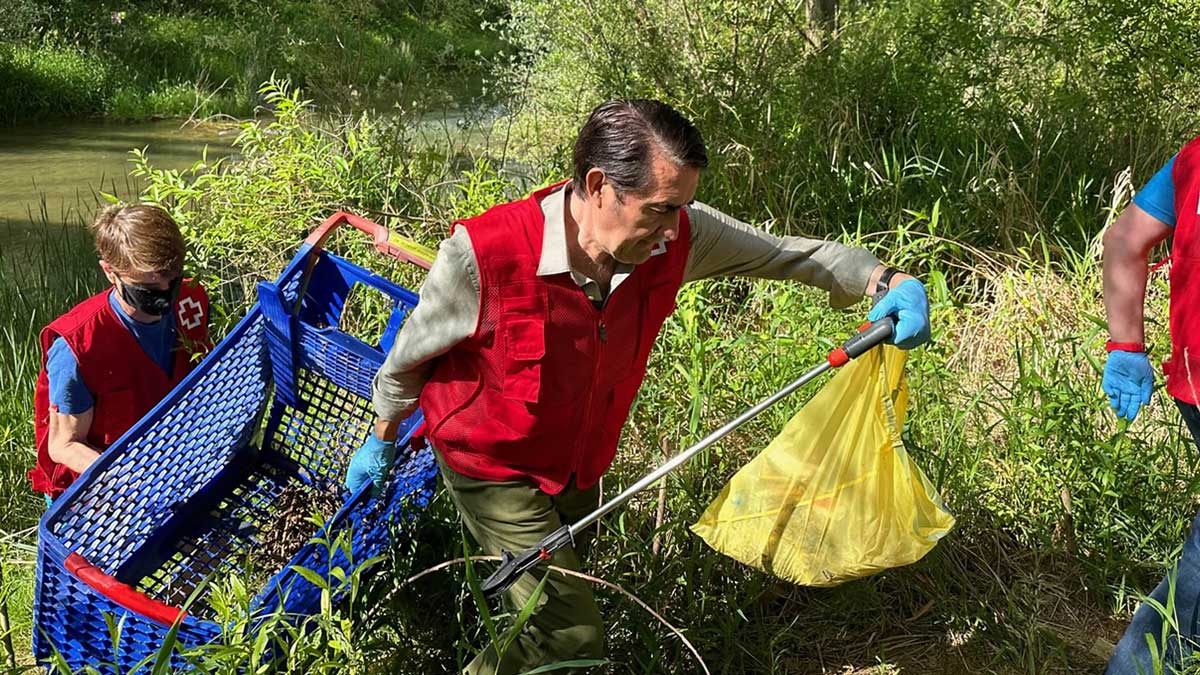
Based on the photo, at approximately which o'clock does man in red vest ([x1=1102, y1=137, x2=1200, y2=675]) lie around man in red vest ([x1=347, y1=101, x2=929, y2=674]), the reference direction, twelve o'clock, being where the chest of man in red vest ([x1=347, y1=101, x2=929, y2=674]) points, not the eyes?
man in red vest ([x1=1102, y1=137, x2=1200, y2=675]) is roughly at 10 o'clock from man in red vest ([x1=347, y1=101, x2=929, y2=674]).

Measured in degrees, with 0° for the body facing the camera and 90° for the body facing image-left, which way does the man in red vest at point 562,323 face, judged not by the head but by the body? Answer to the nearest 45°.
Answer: approximately 315°

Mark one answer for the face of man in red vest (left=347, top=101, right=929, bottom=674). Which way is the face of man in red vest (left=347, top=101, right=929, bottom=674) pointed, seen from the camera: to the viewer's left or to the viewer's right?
to the viewer's right

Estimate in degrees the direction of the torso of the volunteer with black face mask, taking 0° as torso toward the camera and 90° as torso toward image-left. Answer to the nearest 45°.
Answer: approximately 315°

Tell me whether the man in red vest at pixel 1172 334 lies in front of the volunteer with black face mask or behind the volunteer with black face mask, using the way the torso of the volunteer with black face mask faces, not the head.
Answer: in front
